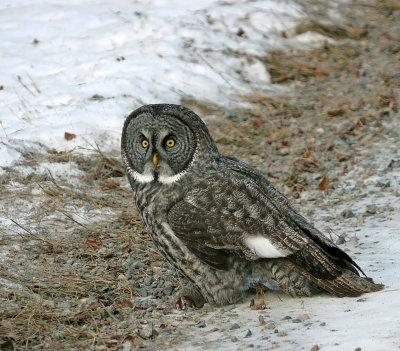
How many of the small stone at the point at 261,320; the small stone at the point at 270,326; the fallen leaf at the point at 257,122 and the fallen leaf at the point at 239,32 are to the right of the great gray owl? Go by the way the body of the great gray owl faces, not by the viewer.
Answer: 2

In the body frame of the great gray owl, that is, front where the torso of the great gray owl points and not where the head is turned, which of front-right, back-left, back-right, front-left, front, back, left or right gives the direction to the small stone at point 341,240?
back-right

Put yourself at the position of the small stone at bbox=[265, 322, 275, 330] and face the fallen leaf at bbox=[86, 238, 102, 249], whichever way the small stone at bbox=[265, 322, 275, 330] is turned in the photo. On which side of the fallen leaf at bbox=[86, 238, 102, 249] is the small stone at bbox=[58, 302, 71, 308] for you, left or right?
left

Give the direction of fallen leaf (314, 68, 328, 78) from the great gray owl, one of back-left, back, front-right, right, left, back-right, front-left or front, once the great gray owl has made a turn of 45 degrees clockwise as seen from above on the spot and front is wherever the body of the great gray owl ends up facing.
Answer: front-right

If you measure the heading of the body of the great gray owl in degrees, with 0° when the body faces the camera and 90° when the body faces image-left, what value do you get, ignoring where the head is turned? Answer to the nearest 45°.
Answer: approximately 90°

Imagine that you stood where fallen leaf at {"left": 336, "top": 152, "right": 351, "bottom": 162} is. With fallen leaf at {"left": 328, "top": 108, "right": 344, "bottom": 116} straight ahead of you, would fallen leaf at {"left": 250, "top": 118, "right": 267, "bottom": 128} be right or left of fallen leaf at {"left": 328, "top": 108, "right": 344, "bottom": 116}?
left

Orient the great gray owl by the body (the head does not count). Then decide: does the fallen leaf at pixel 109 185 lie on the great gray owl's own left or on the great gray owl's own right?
on the great gray owl's own right

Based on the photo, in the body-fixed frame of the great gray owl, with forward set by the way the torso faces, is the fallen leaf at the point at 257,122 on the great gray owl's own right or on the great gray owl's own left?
on the great gray owl's own right

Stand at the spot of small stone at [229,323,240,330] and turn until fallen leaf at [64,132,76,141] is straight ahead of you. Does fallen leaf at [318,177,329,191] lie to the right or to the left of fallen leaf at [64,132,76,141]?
right

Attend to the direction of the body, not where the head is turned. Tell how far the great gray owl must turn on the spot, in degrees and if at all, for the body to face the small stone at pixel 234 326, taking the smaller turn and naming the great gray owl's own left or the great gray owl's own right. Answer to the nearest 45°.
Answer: approximately 90° to the great gray owl's own left

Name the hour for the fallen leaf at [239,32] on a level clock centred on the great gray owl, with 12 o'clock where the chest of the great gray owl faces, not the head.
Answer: The fallen leaf is roughly at 3 o'clock from the great gray owl.

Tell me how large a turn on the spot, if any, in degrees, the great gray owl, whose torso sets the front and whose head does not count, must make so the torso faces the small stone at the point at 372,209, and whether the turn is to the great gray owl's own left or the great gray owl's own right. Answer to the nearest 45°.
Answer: approximately 135° to the great gray owl's own right

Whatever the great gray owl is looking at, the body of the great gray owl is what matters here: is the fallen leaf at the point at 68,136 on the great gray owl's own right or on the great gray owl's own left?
on the great gray owl's own right

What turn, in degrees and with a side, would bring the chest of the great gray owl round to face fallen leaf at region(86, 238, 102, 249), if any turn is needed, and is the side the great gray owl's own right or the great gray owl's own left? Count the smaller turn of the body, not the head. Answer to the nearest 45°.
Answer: approximately 45° to the great gray owl's own right

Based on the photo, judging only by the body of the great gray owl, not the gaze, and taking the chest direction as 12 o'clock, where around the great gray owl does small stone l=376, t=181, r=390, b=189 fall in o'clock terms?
The small stone is roughly at 4 o'clock from the great gray owl.

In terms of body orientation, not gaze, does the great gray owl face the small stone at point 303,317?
no

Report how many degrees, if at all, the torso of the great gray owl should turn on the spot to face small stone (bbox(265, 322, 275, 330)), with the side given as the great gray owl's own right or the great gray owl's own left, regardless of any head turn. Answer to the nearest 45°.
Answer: approximately 135° to the great gray owl's own left

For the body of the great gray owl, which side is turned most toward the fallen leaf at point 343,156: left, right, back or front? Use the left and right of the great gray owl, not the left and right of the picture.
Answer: right
